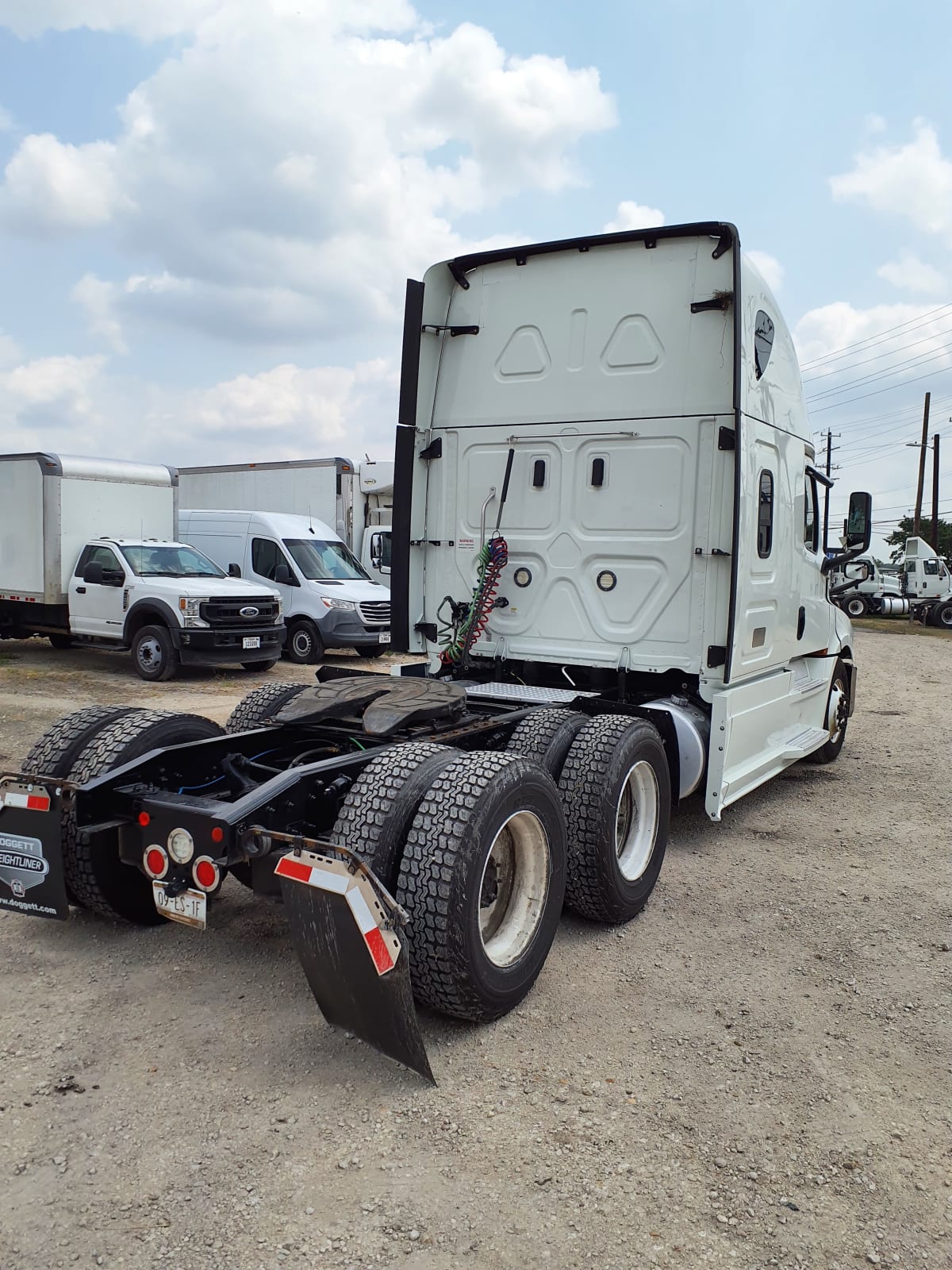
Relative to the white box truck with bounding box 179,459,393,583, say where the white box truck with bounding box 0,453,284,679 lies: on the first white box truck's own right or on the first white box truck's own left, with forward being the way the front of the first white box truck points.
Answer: on the first white box truck's own right

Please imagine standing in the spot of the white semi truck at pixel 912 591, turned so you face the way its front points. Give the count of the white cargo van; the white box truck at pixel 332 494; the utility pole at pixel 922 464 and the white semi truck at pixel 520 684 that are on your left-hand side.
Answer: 1

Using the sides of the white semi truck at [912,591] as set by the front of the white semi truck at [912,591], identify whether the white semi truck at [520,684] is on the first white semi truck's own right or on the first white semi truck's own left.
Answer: on the first white semi truck's own right

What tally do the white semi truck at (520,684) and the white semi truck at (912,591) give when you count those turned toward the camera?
0

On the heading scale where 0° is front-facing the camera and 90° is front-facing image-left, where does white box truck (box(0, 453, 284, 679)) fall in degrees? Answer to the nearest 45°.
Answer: approximately 315°

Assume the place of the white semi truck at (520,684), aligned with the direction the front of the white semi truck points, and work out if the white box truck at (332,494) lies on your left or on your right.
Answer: on your left

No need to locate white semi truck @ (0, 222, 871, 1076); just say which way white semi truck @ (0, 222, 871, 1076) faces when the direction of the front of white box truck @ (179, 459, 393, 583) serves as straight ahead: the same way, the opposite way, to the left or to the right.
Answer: to the left

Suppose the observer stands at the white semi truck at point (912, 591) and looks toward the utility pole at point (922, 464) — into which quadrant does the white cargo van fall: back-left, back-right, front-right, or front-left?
back-left

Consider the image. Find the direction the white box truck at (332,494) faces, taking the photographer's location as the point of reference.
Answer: facing the viewer and to the right of the viewer

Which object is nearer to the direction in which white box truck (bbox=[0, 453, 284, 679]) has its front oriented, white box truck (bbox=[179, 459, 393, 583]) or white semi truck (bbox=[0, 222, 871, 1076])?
the white semi truck

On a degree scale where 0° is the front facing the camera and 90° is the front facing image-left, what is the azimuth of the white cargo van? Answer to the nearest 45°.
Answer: approximately 315°

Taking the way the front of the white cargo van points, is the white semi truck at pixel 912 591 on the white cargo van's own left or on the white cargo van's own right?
on the white cargo van's own left

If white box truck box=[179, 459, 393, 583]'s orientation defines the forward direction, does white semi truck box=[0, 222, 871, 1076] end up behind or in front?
in front

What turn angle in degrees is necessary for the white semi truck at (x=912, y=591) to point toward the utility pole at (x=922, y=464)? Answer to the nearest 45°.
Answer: approximately 90° to its left
